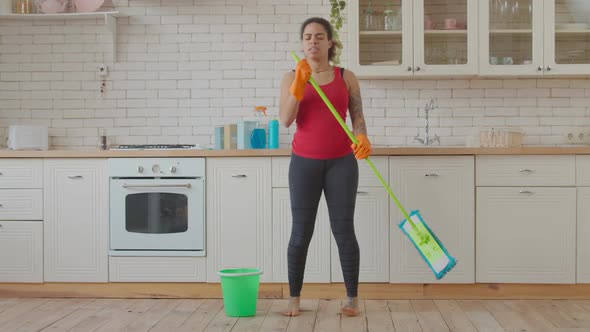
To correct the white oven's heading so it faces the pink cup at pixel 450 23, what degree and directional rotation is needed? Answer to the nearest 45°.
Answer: approximately 90° to its left

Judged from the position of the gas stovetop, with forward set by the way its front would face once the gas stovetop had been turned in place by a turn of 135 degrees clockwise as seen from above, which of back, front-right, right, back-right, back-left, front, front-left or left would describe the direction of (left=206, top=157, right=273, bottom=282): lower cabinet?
back

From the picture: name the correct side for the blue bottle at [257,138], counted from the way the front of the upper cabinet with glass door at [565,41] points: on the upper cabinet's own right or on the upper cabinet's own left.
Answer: on the upper cabinet's own right

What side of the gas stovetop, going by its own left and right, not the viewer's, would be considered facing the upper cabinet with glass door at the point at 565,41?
left

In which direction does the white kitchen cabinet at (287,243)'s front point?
toward the camera

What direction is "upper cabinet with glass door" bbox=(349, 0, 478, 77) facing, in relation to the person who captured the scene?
facing the viewer

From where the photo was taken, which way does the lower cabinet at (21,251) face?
toward the camera

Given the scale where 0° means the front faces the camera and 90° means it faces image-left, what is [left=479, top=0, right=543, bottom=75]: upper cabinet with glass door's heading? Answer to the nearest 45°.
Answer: approximately 0°
